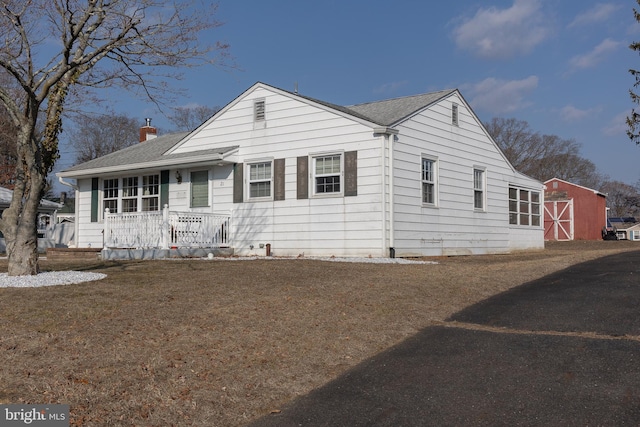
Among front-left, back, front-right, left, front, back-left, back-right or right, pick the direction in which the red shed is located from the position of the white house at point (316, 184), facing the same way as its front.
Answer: back

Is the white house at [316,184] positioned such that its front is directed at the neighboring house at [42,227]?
no

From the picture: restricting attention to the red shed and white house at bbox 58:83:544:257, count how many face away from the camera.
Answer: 0

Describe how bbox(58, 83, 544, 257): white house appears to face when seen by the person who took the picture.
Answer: facing the viewer and to the left of the viewer

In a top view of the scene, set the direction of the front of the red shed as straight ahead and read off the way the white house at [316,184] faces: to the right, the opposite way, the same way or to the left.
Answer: the same way

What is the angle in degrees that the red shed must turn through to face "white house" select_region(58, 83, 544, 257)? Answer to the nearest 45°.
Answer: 0° — it already faces it

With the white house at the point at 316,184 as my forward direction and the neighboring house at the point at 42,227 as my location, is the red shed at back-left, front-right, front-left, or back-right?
front-left

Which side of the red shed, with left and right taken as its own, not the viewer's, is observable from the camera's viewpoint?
front
